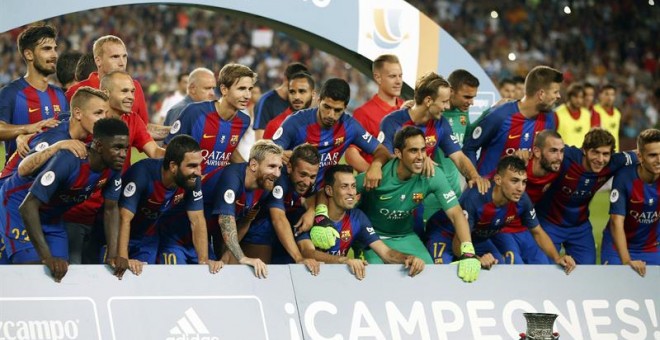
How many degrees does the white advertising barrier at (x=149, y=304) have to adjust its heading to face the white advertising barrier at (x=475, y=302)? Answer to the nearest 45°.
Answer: approximately 90° to its left

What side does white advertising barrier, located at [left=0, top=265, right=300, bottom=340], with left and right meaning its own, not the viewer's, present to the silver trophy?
left

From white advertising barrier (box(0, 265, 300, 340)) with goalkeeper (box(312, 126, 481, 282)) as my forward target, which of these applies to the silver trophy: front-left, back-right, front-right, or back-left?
front-right

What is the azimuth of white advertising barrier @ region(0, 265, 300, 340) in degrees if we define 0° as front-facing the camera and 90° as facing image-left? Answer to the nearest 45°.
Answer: approximately 0°

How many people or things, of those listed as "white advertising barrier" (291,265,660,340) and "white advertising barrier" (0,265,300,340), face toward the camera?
2

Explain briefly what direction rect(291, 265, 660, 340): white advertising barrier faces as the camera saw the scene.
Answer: facing the viewer
